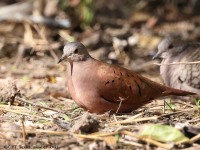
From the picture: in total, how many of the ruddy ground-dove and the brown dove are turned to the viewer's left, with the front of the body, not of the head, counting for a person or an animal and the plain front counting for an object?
2

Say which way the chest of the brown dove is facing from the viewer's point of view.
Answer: to the viewer's left

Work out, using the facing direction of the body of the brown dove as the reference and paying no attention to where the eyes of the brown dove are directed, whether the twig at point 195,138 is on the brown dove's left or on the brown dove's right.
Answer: on the brown dove's left

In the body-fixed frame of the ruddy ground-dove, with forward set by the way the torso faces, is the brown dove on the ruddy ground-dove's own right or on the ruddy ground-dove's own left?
on the ruddy ground-dove's own right

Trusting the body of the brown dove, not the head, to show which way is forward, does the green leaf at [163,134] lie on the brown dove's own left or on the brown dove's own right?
on the brown dove's own left

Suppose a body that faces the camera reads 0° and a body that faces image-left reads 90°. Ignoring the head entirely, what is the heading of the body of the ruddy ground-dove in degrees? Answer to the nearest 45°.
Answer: approximately 90°

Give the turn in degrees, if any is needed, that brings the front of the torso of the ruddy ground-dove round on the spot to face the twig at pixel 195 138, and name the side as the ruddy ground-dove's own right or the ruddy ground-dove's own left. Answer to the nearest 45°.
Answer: approximately 135° to the ruddy ground-dove's own left
